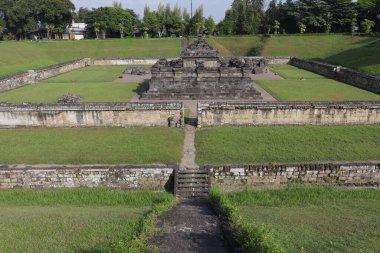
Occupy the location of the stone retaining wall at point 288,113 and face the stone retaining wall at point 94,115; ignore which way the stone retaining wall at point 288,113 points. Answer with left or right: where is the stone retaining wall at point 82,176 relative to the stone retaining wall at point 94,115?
left

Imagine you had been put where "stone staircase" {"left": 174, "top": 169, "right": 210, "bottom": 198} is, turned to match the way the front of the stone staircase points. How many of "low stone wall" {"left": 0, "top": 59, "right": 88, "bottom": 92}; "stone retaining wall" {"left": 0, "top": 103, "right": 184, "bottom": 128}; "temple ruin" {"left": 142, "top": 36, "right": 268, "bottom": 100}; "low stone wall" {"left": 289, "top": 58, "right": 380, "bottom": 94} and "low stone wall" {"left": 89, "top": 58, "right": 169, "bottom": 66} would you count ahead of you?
0

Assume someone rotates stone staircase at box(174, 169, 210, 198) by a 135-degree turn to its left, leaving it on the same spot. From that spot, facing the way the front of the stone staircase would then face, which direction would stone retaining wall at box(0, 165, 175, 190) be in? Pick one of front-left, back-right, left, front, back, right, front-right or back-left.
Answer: back-left

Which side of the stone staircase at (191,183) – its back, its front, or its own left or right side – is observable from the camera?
front

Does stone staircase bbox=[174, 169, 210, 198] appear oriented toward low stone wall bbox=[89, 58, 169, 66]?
no

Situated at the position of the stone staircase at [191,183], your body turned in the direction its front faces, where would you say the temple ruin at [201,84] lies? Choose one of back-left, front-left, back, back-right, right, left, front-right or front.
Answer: back

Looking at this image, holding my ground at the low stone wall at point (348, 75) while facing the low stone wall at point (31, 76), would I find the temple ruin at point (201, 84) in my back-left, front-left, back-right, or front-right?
front-left

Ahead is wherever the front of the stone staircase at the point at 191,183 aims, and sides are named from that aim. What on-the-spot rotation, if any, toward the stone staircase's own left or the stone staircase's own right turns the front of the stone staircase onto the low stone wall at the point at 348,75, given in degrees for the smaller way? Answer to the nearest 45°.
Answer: approximately 135° to the stone staircase's own left

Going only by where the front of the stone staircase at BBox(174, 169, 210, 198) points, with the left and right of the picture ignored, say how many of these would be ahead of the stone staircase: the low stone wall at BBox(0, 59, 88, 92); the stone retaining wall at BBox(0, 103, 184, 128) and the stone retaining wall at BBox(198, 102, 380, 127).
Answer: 0

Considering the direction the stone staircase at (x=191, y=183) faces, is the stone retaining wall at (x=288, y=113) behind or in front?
behind

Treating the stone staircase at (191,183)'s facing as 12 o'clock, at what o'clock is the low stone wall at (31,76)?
The low stone wall is roughly at 5 o'clock from the stone staircase.

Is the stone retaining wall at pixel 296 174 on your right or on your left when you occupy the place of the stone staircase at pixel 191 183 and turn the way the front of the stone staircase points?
on your left

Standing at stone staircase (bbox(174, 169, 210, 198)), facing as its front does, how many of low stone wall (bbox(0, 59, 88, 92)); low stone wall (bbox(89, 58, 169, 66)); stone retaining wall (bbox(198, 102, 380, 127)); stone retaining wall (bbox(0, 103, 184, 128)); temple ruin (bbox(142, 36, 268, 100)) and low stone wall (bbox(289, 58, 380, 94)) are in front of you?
0
